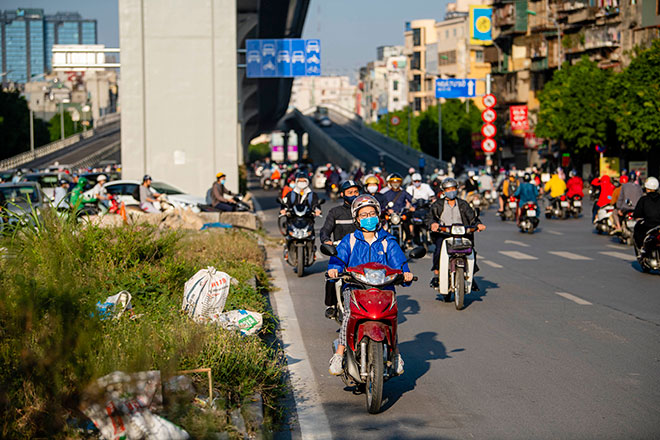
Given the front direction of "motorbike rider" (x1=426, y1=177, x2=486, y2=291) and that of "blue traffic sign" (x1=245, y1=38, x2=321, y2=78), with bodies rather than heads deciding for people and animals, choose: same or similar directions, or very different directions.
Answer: same or similar directions

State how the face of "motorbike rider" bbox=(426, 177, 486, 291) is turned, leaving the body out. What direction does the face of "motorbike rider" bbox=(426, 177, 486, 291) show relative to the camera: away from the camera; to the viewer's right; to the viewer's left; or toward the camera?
toward the camera

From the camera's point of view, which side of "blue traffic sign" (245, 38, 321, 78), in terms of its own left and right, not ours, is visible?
front

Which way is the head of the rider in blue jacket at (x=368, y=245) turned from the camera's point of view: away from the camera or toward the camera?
toward the camera

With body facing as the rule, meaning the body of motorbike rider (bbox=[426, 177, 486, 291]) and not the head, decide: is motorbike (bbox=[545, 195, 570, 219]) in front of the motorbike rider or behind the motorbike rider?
behind

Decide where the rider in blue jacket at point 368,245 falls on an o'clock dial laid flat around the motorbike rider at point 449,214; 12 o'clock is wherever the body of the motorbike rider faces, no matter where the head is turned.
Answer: The rider in blue jacket is roughly at 12 o'clock from the motorbike rider.

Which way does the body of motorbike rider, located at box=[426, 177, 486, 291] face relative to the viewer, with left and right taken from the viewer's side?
facing the viewer

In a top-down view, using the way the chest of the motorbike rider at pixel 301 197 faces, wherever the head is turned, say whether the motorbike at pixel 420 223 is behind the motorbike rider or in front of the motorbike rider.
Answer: behind

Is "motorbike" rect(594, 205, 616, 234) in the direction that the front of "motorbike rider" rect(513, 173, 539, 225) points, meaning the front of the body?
no

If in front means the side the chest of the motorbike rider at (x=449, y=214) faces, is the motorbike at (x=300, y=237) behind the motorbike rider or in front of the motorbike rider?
behind

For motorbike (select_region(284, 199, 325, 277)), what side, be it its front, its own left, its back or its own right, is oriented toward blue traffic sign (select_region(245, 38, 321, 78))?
back
